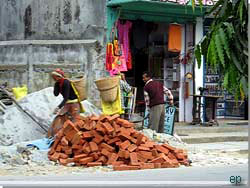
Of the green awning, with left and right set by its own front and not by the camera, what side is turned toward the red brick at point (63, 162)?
front

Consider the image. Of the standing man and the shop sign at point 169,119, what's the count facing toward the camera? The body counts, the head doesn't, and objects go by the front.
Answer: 1

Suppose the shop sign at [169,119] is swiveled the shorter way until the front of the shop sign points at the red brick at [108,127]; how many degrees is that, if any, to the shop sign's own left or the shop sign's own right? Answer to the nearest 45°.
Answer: approximately 45° to the shop sign's own right

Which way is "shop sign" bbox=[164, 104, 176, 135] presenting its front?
toward the camera

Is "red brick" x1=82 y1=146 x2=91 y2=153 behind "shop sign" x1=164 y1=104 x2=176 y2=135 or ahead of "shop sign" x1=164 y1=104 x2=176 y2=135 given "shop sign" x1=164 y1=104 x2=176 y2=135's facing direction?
ahead

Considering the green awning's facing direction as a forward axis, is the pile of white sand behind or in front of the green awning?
in front

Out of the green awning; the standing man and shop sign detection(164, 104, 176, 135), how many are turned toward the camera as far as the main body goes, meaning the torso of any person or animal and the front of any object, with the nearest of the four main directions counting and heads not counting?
2

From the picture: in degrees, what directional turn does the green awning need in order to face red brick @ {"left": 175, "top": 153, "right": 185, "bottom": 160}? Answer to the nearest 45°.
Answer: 0° — it already faces it

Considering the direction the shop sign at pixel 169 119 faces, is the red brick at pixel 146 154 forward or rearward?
forward

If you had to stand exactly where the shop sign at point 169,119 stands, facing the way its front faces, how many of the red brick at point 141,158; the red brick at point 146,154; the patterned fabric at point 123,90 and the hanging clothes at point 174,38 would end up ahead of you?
2

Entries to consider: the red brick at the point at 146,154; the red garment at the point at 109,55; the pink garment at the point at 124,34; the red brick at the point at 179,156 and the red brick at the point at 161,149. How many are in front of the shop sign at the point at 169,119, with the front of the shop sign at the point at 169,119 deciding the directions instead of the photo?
3

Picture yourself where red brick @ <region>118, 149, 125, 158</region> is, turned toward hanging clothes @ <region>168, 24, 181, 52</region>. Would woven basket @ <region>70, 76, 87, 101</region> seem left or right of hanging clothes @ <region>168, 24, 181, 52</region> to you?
left

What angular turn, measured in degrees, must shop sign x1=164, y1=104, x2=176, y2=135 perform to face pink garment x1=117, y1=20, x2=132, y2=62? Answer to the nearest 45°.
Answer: approximately 135° to its right

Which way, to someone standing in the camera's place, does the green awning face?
facing the viewer
